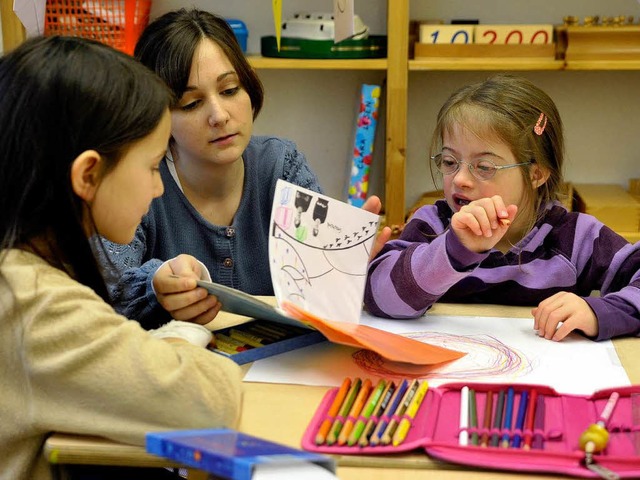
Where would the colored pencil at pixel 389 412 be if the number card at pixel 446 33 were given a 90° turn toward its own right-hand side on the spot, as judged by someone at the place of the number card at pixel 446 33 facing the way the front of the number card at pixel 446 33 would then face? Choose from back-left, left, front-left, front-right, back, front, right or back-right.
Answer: left

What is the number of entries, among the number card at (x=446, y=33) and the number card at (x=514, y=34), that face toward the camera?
2

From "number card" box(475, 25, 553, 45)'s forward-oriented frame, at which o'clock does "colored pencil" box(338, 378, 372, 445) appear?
The colored pencil is roughly at 12 o'clock from the number card.

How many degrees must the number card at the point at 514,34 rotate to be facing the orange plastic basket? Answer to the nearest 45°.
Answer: approximately 90° to its right

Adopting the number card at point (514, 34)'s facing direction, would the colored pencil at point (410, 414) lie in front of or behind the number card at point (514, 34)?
in front

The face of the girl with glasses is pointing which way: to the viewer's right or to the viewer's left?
to the viewer's left

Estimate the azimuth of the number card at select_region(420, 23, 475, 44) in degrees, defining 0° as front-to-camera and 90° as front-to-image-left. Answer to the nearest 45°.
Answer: approximately 0°

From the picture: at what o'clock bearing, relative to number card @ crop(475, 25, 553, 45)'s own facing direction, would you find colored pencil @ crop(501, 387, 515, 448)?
The colored pencil is roughly at 12 o'clock from the number card.

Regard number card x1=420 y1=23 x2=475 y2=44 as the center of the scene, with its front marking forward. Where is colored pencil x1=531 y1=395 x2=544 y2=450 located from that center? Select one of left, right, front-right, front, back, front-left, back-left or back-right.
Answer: front

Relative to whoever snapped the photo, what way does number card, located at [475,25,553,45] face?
facing the viewer

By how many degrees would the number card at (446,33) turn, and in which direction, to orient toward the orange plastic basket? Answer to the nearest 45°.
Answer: approximately 90° to its right

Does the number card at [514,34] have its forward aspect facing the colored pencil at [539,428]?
yes

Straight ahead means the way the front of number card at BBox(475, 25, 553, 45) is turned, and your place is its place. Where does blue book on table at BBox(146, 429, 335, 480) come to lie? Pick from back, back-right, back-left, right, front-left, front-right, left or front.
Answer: front

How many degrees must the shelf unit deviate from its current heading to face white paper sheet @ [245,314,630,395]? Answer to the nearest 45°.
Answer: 0° — it already faces it

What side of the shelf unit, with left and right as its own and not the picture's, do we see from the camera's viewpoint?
front

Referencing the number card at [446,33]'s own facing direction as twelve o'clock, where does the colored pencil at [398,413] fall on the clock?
The colored pencil is roughly at 12 o'clock from the number card.

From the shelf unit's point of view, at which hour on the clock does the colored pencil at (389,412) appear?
The colored pencil is roughly at 12 o'clock from the shelf unit.

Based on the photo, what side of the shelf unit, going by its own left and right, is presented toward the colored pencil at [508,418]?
front
